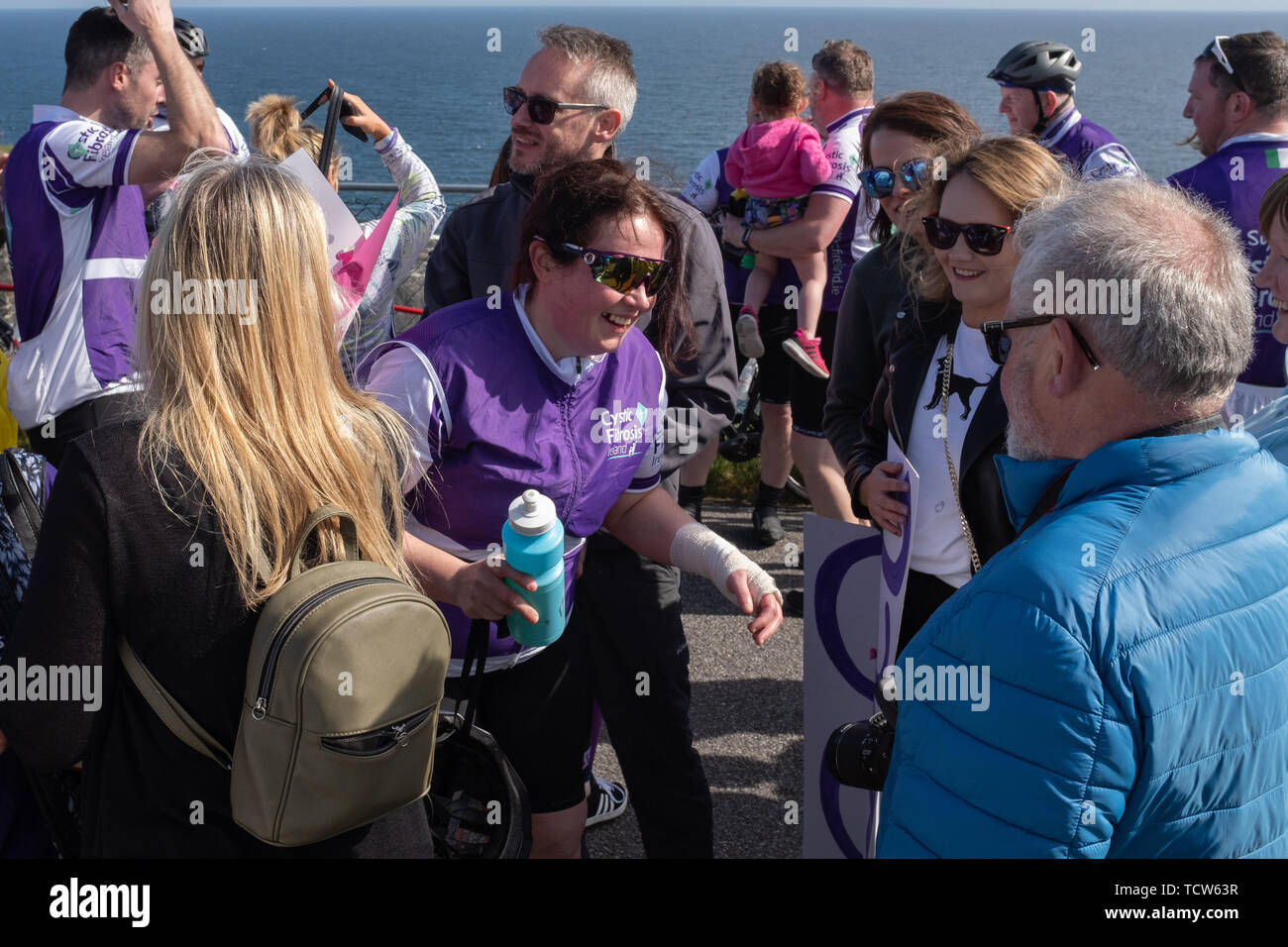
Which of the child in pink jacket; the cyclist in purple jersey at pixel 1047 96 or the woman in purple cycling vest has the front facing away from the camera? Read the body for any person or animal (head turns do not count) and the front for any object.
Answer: the child in pink jacket

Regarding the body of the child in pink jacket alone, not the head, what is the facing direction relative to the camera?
away from the camera

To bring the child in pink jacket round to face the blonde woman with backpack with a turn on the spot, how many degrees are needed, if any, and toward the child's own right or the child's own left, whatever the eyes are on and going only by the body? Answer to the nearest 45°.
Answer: approximately 180°

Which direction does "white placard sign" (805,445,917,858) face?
toward the camera

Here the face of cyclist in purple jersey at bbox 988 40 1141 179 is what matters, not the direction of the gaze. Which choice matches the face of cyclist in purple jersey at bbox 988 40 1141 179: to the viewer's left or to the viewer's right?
to the viewer's left

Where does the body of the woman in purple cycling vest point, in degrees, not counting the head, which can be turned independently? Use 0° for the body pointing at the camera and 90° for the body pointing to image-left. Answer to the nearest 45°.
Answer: approximately 315°

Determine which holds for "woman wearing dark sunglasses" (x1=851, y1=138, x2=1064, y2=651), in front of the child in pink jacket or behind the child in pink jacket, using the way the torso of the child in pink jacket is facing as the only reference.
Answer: behind

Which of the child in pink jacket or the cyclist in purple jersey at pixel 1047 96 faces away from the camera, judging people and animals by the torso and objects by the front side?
the child in pink jacket
